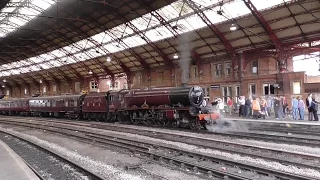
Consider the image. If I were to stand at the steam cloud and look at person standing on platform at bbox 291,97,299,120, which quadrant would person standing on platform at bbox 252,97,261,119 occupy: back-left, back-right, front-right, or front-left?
front-left

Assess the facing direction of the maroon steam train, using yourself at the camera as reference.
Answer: facing the viewer and to the right of the viewer

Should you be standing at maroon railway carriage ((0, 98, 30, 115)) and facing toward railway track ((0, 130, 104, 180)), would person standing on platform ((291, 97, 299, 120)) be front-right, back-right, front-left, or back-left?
front-left

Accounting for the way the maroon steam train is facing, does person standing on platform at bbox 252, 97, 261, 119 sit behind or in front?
in front

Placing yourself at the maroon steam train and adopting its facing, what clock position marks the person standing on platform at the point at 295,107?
The person standing on platform is roughly at 11 o'clock from the maroon steam train.

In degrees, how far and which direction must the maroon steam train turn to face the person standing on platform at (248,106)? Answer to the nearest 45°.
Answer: approximately 45° to its left

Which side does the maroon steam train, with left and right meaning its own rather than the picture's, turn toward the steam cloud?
front
